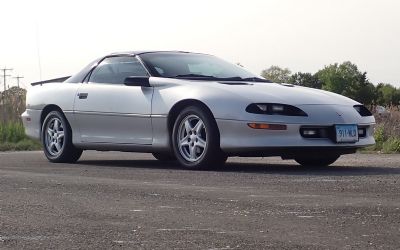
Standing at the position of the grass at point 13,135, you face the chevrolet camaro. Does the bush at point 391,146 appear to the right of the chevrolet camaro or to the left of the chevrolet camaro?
left

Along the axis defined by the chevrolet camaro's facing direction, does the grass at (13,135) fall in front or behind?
behind

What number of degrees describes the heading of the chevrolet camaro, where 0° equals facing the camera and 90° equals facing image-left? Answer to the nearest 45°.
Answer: approximately 315°

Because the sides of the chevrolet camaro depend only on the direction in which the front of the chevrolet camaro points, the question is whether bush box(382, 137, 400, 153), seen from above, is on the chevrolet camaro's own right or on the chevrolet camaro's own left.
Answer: on the chevrolet camaro's own left
